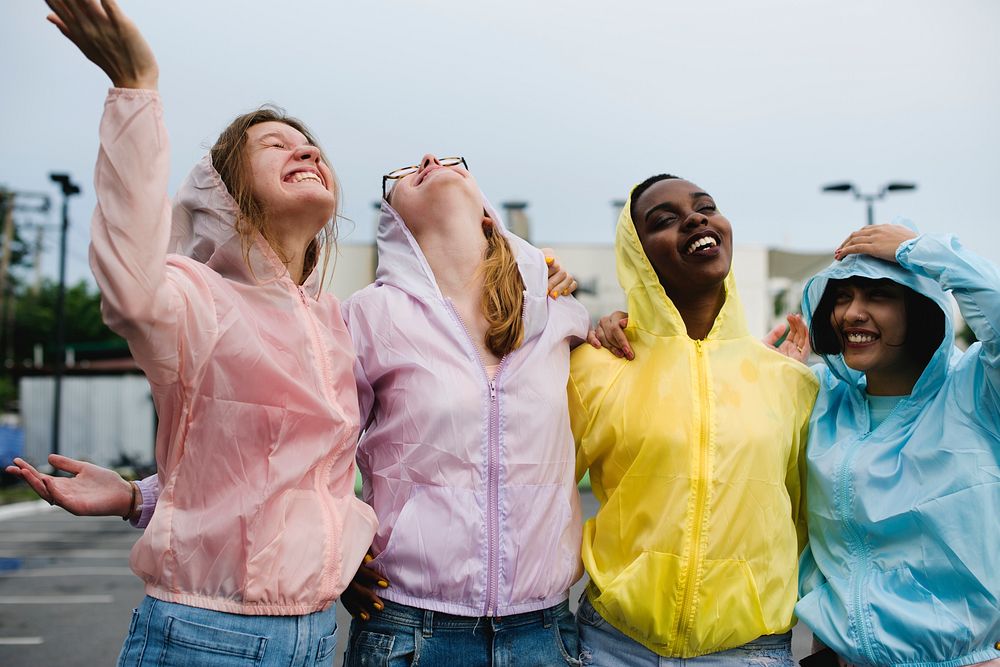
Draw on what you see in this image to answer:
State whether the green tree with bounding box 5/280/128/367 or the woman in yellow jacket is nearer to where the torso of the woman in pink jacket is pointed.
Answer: the woman in yellow jacket

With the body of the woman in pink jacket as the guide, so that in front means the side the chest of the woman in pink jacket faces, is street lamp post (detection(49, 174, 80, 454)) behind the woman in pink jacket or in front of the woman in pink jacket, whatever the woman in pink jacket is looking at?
behind

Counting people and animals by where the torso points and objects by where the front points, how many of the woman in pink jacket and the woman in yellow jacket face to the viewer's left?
0

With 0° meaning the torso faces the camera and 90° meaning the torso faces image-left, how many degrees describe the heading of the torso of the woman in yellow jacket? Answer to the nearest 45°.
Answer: approximately 0°

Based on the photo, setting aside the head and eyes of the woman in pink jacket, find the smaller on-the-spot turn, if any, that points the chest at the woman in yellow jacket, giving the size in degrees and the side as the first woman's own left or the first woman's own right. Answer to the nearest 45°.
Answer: approximately 45° to the first woman's own left

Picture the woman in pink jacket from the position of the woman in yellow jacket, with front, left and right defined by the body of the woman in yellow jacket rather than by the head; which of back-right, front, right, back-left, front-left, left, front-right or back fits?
front-right

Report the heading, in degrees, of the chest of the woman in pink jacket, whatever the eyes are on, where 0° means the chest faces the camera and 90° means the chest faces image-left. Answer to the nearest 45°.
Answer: approximately 315°

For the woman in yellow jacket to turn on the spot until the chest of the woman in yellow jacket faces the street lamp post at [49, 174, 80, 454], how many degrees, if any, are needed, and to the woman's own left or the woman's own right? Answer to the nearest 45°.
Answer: approximately 135° to the woman's own right

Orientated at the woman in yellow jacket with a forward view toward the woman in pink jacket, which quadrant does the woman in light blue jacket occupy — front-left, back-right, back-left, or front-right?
back-left
